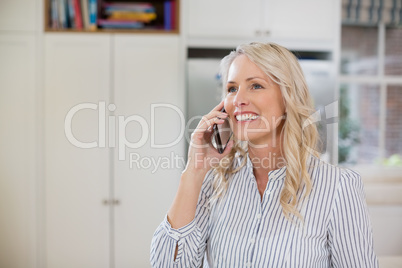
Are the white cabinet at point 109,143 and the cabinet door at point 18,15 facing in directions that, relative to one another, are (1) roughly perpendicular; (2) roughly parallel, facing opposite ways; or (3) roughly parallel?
roughly parallel

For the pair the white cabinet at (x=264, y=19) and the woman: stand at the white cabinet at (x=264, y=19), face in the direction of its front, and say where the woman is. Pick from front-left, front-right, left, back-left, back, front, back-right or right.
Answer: front

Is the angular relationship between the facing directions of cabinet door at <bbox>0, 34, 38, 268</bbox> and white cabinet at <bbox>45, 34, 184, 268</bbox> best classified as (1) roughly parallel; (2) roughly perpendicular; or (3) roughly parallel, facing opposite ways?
roughly parallel

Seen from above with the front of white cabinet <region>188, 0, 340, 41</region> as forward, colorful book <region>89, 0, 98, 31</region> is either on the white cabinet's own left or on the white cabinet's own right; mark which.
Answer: on the white cabinet's own right

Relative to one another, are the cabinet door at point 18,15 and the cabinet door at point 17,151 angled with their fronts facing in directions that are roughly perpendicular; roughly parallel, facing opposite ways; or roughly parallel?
roughly parallel

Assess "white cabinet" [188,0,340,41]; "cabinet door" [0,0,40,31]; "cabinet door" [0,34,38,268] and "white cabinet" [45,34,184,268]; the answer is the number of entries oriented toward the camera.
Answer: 4

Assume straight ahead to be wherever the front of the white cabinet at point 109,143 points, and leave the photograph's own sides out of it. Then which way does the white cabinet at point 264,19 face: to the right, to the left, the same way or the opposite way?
the same way

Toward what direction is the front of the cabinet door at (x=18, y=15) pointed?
toward the camera

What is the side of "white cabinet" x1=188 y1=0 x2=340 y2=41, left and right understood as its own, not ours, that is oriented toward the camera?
front

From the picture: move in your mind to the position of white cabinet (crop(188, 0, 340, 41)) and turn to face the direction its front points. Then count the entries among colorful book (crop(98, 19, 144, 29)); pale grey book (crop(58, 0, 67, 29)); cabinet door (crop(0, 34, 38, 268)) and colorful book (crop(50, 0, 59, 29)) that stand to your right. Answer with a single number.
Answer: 4
